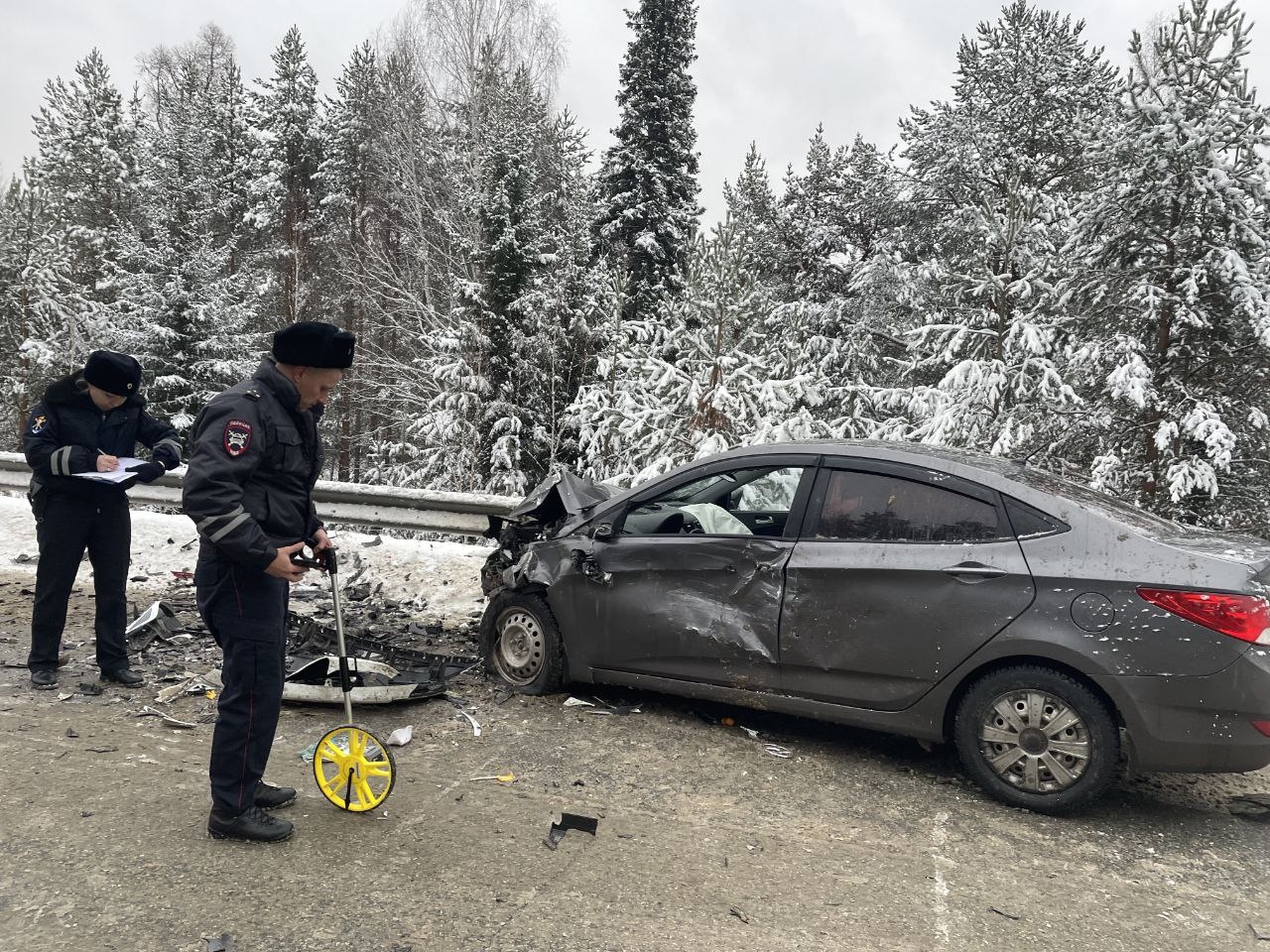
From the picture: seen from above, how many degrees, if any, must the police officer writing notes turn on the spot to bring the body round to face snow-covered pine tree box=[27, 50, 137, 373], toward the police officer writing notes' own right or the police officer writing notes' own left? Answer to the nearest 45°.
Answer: approximately 135° to the police officer writing notes' own left

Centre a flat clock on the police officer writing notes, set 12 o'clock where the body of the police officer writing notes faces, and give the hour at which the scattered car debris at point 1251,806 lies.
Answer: The scattered car debris is roughly at 12 o'clock from the police officer writing notes.

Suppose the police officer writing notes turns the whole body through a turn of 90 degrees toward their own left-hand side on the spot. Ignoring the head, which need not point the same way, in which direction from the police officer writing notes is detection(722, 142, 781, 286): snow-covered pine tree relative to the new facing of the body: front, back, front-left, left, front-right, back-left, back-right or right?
front

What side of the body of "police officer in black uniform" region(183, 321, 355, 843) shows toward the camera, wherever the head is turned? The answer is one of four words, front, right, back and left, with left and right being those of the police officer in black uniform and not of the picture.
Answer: right

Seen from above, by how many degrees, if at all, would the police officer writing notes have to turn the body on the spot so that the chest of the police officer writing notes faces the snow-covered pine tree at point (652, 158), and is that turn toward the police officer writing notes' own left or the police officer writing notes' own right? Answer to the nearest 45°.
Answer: approximately 90° to the police officer writing notes' own left

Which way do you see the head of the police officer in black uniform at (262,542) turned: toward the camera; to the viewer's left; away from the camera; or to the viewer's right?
to the viewer's right

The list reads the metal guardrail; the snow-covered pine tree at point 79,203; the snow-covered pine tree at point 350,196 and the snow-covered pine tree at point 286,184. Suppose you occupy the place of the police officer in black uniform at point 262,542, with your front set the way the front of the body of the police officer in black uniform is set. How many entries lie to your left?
4

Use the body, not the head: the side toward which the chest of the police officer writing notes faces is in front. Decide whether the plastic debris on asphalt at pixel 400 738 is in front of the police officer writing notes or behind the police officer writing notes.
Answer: in front

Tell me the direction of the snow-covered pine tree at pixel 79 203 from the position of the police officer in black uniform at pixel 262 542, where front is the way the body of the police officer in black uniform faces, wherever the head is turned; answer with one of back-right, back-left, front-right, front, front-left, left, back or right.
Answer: left

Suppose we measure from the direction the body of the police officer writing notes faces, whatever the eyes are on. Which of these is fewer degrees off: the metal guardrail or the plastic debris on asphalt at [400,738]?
the plastic debris on asphalt

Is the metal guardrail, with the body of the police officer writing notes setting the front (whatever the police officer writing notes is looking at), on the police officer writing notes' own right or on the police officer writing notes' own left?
on the police officer writing notes' own left

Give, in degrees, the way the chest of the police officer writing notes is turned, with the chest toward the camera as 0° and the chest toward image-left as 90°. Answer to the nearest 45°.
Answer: approximately 315°

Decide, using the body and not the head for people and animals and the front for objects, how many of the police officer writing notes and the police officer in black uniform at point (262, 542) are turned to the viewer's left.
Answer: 0

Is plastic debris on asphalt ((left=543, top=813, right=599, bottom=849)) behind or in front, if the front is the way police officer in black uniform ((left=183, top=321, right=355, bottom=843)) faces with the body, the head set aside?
in front
